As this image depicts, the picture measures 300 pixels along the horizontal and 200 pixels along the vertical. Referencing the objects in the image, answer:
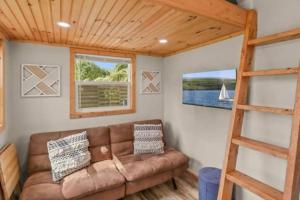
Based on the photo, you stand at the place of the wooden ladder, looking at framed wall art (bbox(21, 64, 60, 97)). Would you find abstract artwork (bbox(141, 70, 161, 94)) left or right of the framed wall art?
right

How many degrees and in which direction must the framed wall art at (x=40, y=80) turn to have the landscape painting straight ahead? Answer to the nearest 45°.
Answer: approximately 45° to its left

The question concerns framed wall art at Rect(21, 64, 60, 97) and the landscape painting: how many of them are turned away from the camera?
0

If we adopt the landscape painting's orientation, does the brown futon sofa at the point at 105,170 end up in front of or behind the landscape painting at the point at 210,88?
in front

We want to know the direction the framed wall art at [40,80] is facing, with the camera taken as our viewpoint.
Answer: facing the viewer

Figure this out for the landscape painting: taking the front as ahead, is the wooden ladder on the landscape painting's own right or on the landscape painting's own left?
on the landscape painting's own left

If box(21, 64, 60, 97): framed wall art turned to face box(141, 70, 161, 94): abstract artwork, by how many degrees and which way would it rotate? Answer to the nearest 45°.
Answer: approximately 90° to its left

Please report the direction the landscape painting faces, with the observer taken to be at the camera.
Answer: facing the viewer and to the left of the viewer

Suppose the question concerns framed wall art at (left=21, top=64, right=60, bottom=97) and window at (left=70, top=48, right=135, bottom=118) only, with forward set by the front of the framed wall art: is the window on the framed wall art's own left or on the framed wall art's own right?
on the framed wall art's own left

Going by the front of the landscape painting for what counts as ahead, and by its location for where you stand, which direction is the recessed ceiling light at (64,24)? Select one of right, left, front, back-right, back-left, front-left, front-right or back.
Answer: front

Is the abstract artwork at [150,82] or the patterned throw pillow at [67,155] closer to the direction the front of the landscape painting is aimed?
the patterned throw pillow

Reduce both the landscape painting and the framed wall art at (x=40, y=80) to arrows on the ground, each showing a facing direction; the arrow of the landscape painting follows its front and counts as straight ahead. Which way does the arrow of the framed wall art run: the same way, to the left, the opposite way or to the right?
to the left
